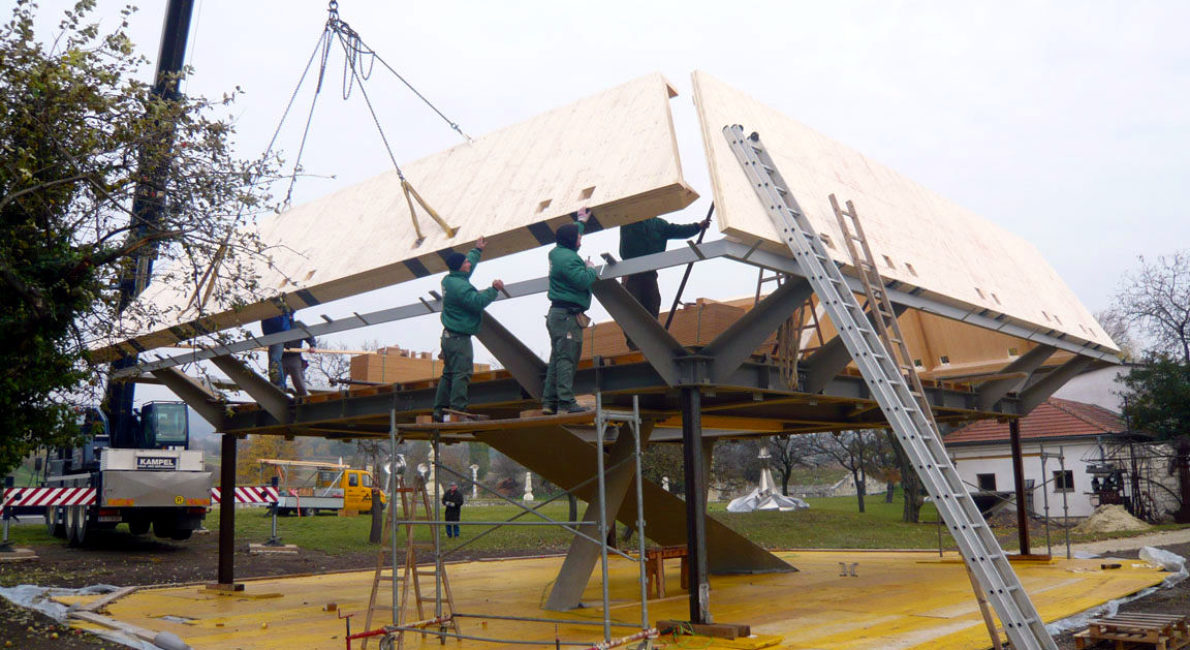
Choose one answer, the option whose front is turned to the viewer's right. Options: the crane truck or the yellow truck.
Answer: the yellow truck

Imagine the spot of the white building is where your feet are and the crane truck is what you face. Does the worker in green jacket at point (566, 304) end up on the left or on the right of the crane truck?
left

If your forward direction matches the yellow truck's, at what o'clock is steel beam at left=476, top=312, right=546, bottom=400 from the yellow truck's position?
The steel beam is roughly at 3 o'clock from the yellow truck.

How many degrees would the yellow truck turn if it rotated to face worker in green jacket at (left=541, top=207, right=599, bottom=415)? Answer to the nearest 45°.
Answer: approximately 90° to its right

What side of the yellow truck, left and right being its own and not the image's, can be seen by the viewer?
right

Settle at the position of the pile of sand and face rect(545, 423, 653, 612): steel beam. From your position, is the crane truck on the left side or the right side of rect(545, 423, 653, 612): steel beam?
right

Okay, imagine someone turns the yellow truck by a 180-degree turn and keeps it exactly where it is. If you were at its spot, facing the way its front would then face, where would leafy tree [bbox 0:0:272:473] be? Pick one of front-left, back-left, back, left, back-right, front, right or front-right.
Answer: left

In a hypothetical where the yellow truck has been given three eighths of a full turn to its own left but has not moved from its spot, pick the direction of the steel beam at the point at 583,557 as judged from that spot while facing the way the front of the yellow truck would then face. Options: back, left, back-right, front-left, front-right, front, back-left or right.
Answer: back-left

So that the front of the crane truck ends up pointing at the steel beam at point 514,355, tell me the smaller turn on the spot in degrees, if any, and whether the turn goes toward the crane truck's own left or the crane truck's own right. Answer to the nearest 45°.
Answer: approximately 135° to the crane truck's own left

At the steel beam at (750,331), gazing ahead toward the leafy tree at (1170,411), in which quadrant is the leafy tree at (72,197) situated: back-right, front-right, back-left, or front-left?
back-left

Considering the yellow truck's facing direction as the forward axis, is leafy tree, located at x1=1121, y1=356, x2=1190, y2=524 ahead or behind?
ahead

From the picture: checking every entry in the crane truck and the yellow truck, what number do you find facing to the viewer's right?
1

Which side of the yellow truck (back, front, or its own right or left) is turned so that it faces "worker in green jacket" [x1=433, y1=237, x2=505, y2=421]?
right
